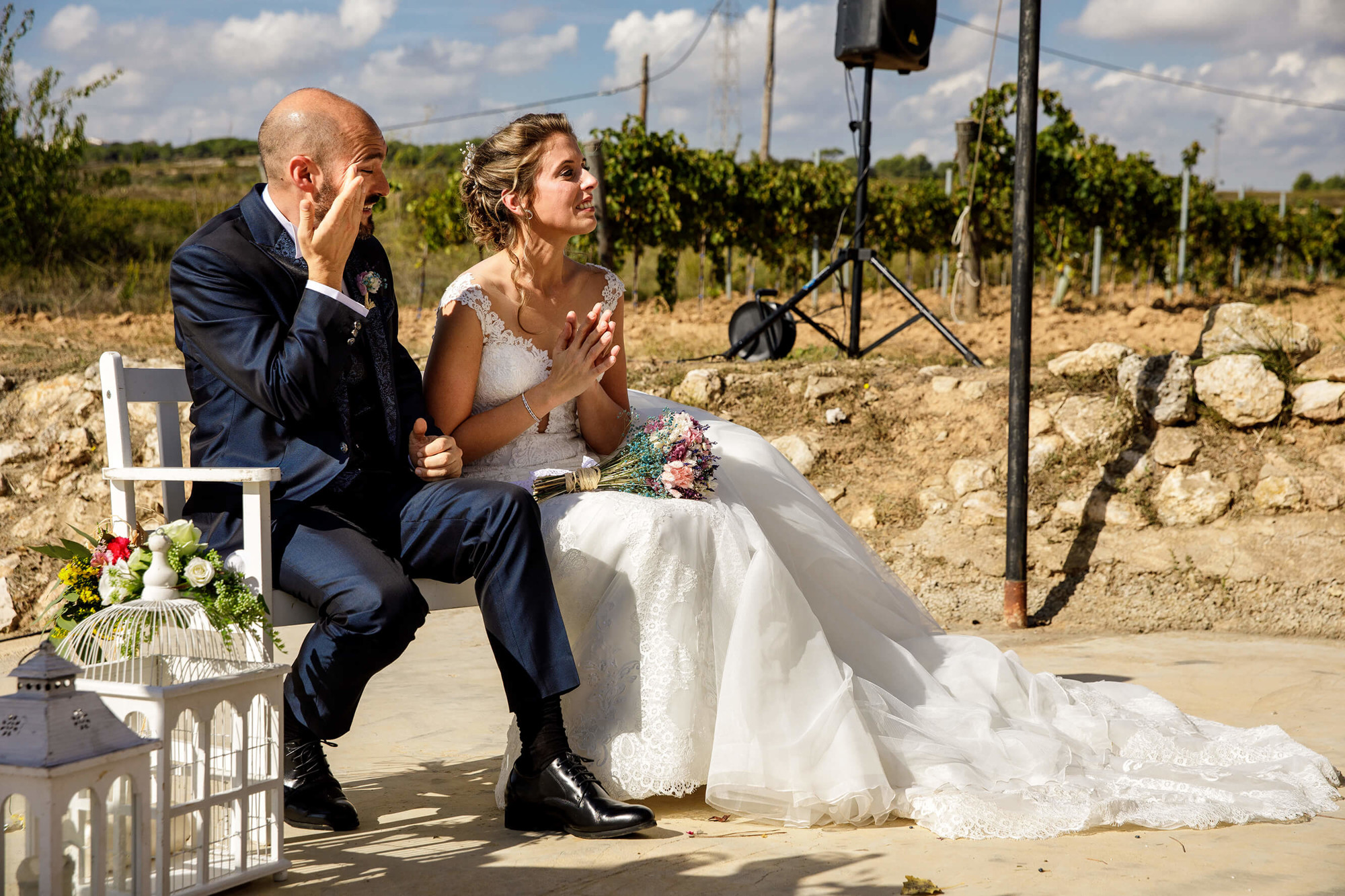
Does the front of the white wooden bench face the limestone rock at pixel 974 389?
no

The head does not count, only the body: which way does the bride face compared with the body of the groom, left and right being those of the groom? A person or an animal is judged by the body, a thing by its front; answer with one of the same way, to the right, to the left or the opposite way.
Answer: the same way

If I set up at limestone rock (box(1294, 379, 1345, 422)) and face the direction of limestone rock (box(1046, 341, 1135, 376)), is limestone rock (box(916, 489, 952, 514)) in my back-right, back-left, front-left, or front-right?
front-left

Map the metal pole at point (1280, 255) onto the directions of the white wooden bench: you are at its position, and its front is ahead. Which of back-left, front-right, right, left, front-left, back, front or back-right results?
left

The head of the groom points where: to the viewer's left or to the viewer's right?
to the viewer's right

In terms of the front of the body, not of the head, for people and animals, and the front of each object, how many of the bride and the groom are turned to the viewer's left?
0

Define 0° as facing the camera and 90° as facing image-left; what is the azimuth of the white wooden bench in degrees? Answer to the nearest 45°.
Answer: approximately 315°

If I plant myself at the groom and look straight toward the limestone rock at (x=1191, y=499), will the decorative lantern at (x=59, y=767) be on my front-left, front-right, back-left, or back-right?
back-right

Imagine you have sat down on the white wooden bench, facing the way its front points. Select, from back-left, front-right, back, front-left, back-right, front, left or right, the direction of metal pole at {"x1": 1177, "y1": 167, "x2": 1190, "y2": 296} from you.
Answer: left

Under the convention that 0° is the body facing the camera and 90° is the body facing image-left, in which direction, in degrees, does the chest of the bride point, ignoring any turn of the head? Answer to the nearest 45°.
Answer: approximately 315°

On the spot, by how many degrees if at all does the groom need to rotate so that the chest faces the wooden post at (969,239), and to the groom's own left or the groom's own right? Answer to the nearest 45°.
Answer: approximately 90° to the groom's own left

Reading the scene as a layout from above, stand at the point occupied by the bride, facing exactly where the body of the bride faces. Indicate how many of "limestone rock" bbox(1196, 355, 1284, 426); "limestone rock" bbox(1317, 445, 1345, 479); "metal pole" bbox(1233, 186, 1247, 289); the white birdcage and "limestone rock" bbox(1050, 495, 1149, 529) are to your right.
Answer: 1

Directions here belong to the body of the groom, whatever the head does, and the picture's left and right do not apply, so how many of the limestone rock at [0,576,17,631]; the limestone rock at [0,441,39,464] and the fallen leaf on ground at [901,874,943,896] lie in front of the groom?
1

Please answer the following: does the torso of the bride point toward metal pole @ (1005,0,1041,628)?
no

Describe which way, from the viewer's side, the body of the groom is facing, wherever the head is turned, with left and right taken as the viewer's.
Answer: facing the viewer and to the right of the viewer
